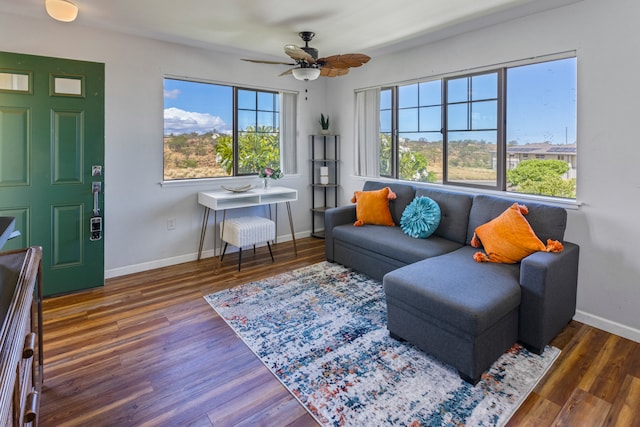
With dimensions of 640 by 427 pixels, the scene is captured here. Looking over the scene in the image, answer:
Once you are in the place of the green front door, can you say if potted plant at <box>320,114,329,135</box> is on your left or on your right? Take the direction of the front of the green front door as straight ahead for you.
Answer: on your left

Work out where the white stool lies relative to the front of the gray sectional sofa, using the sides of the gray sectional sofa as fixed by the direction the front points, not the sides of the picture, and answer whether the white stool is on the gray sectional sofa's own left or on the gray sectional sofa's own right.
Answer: on the gray sectional sofa's own right

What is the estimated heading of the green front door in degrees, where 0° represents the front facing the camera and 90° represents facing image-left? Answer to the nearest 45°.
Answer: approximately 315°

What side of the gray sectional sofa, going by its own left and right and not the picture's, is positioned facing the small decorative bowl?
right

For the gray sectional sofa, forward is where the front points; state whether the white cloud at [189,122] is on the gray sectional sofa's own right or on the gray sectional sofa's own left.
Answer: on the gray sectional sofa's own right

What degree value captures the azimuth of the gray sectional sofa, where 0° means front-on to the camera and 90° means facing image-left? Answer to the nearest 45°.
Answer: approximately 45°
